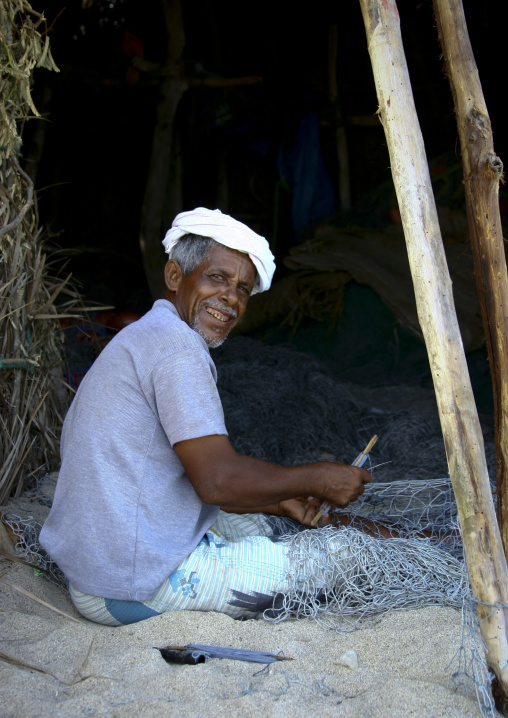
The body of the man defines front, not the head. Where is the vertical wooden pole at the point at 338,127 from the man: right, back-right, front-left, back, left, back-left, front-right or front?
left

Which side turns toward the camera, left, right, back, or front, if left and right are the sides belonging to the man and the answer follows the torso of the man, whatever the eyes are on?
right

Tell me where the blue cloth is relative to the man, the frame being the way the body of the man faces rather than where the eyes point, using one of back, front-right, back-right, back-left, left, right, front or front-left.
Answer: left

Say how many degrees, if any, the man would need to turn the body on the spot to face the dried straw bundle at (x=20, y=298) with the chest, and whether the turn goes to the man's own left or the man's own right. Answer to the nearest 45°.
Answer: approximately 135° to the man's own left
